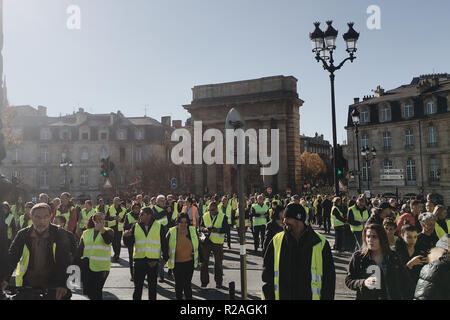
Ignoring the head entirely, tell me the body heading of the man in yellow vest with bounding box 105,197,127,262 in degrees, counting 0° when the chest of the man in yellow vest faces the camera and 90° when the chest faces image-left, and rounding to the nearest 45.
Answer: approximately 0°

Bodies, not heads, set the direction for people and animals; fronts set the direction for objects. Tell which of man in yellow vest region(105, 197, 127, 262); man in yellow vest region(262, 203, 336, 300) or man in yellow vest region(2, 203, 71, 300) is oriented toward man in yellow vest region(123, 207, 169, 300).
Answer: man in yellow vest region(105, 197, 127, 262)

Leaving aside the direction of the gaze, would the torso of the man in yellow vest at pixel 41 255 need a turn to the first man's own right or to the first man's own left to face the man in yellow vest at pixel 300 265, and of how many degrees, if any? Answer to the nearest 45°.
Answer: approximately 45° to the first man's own left

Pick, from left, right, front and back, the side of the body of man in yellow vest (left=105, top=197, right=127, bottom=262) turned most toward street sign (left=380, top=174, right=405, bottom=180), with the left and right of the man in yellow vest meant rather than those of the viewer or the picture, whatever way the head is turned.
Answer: left

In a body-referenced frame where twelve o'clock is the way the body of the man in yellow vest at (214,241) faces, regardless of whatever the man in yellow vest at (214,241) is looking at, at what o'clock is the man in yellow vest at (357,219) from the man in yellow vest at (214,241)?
the man in yellow vest at (357,219) is roughly at 8 o'clock from the man in yellow vest at (214,241).

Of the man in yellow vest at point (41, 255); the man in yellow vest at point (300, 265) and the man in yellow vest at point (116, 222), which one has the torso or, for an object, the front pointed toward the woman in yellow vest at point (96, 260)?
the man in yellow vest at point (116, 222)
